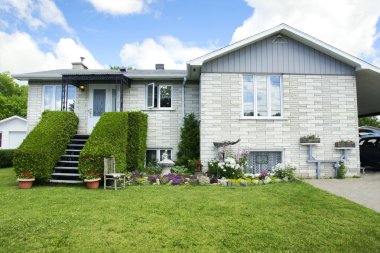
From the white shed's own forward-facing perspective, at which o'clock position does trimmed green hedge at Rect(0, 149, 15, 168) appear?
The trimmed green hedge is roughly at 12 o'clock from the white shed.

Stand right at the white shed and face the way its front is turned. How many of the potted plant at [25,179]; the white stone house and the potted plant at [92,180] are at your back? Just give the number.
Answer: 0

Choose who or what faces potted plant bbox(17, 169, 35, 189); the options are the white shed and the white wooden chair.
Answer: the white shed

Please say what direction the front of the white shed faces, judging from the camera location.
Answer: facing the viewer

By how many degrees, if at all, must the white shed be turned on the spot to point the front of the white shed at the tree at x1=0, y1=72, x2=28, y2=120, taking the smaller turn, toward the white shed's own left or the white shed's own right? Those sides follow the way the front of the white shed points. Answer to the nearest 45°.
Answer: approximately 180°

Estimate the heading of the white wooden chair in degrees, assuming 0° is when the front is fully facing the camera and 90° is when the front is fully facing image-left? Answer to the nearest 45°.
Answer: approximately 315°

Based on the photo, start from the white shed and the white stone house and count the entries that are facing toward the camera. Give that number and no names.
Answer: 2

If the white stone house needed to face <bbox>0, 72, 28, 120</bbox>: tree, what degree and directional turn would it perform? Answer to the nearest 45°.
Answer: approximately 135° to its right

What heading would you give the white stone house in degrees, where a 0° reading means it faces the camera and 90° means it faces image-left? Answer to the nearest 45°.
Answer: approximately 0°
